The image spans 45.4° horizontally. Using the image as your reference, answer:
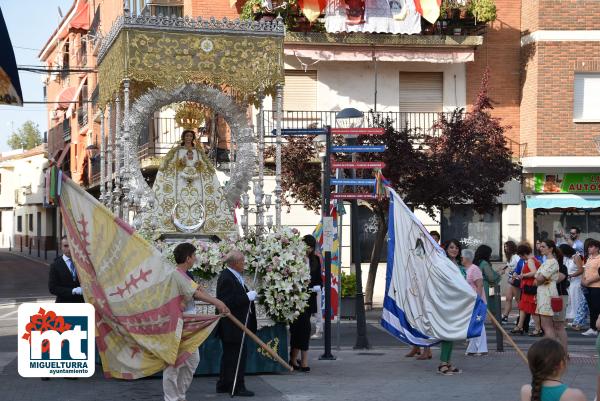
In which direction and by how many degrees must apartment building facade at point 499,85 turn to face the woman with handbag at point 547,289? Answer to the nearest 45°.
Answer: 0° — it already faces them

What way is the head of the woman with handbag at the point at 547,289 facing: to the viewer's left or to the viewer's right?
to the viewer's left

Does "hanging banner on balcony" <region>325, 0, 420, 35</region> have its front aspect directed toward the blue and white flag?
yes
